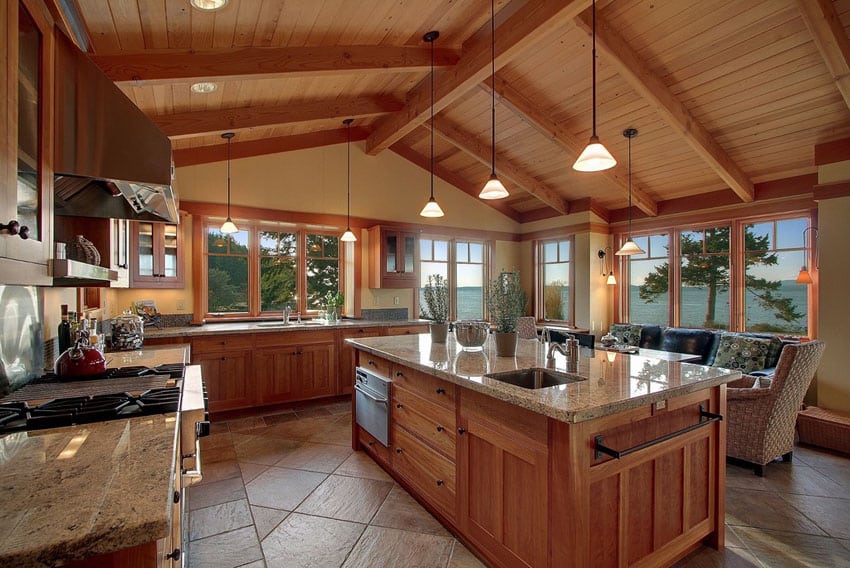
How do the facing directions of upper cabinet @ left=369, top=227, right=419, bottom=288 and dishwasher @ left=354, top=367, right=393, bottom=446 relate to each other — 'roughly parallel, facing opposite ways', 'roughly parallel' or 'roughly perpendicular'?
roughly perpendicular

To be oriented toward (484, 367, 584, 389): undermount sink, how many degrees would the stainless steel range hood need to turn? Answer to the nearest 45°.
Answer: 0° — it already faces it

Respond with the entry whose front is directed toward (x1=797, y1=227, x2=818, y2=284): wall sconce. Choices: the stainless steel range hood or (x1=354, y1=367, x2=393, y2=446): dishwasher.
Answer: the stainless steel range hood

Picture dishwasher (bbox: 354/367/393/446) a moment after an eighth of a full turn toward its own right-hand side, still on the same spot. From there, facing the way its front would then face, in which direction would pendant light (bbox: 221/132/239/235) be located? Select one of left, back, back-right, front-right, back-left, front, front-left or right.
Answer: front-right

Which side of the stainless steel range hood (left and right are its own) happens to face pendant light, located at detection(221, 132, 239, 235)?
left

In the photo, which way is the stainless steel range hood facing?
to the viewer's right

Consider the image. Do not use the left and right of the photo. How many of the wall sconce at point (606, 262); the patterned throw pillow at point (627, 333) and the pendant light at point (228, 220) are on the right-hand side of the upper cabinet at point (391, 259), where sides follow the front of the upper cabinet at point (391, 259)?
1
